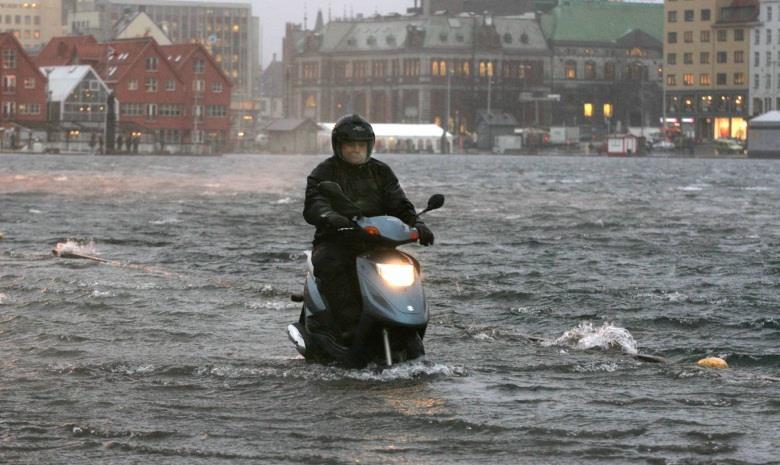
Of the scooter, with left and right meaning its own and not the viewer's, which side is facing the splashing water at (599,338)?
left

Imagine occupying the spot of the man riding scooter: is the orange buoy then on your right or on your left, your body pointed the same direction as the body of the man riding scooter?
on your left

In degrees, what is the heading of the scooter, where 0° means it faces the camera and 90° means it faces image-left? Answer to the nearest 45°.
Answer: approximately 315°

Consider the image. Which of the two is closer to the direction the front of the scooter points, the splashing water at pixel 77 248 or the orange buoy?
the orange buoy
